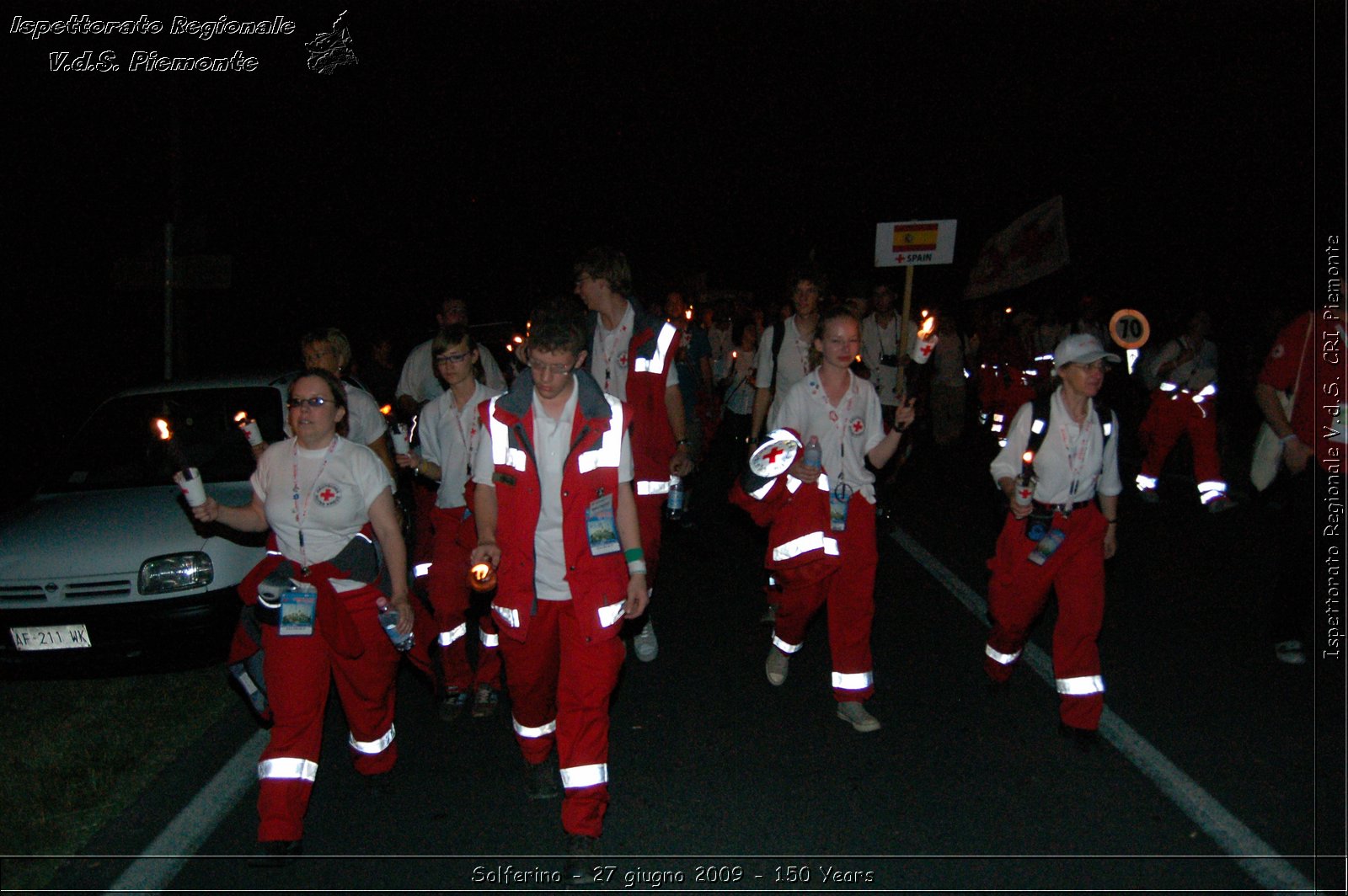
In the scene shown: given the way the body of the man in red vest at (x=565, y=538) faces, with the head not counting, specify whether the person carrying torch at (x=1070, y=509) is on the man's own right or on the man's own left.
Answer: on the man's own left

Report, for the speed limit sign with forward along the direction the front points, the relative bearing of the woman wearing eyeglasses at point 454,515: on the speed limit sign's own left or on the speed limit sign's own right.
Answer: on the speed limit sign's own right

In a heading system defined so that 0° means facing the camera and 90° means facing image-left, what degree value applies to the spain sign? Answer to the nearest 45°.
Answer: approximately 0°

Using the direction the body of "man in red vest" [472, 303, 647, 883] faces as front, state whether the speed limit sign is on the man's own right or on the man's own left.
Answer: on the man's own left
